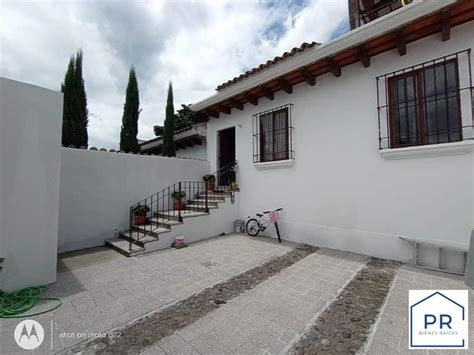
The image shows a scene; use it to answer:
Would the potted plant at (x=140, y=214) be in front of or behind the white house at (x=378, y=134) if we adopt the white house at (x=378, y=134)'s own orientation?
in front

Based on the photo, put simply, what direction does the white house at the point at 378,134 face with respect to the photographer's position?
facing the viewer and to the left of the viewer

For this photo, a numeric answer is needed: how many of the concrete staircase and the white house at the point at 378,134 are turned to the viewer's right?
0

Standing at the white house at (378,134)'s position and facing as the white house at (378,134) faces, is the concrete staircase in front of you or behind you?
in front

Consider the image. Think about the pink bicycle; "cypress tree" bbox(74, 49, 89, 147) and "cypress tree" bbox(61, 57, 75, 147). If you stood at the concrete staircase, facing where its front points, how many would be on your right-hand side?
2

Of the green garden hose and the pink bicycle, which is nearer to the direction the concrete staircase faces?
the green garden hose

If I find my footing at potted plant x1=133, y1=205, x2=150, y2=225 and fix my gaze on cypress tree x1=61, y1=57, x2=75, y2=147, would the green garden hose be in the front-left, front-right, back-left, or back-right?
back-left

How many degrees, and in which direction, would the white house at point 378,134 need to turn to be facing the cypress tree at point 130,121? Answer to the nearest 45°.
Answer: approximately 45° to its right

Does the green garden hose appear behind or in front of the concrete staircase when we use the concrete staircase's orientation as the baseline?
in front

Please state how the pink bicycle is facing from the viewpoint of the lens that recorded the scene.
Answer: facing the viewer and to the right of the viewer

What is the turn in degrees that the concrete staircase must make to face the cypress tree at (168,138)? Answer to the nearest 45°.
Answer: approximately 135° to its right

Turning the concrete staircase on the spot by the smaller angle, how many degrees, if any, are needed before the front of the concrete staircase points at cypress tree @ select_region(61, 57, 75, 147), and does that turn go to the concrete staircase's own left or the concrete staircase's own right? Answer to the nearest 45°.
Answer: approximately 90° to the concrete staircase's own right

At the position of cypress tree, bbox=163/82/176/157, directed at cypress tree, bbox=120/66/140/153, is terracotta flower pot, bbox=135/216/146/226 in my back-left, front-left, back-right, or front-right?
front-left

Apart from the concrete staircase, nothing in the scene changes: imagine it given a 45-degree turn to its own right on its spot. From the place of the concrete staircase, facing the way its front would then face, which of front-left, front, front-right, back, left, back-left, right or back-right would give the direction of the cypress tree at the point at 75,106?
front-right
